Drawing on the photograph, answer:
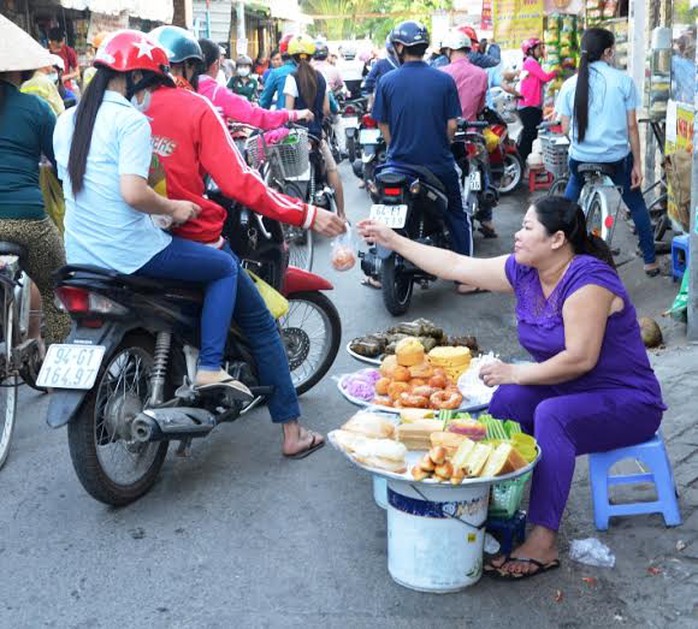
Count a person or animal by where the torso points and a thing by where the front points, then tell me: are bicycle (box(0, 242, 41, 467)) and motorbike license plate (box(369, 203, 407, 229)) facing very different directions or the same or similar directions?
very different directions

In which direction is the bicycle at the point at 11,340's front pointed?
away from the camera

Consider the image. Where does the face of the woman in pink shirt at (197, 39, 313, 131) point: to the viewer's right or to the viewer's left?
to the viewer's right

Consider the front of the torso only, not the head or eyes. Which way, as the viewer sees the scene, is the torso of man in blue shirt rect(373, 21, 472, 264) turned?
away from the camera

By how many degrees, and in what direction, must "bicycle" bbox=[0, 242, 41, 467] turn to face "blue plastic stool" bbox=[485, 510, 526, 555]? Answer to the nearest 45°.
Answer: approximately 135° to its right

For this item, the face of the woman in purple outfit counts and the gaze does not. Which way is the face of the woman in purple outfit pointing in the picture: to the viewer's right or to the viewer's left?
to the viewer's left

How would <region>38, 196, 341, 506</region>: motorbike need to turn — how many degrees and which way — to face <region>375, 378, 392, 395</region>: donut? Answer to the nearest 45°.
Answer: approximately 45° to its right

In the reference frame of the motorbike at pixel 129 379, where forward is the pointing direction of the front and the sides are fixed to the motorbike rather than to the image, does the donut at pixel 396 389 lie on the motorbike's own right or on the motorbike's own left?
on the motorbike's own right
